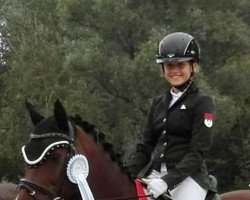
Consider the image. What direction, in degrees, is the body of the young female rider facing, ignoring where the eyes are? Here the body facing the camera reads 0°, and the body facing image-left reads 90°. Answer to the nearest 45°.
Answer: approximately 45°
